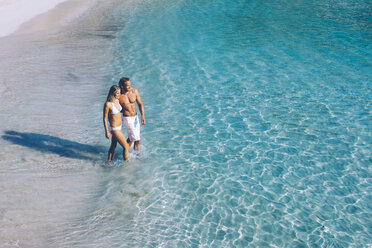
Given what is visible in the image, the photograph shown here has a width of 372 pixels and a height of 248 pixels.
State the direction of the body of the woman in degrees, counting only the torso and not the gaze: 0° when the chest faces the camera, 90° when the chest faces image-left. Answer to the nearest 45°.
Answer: approximately 315°
